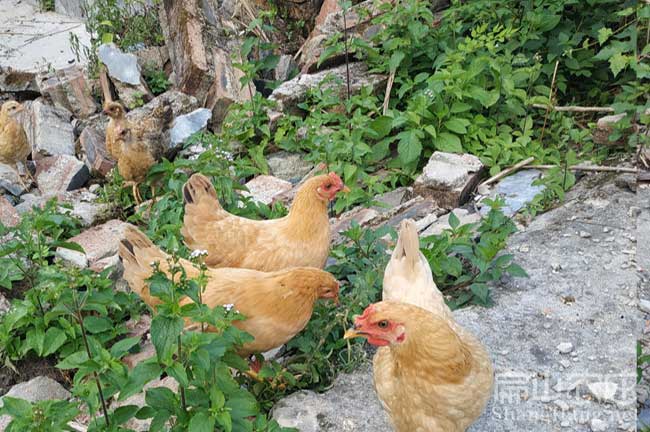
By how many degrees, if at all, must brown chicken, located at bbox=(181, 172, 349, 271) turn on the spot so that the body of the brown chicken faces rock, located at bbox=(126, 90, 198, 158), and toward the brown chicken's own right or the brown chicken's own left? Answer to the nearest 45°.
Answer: approximately 90° to the brown chicken's own left

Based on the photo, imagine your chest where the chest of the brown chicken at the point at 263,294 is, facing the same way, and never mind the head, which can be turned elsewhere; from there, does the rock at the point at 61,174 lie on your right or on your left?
on your left

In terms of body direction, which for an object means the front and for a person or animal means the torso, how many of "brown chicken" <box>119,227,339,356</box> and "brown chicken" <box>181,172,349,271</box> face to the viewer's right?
2

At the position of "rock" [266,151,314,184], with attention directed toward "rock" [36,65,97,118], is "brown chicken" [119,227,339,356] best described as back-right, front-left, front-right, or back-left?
back-left

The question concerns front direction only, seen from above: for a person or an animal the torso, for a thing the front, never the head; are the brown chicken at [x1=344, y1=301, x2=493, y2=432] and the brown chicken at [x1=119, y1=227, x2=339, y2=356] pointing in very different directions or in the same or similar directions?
very different directions

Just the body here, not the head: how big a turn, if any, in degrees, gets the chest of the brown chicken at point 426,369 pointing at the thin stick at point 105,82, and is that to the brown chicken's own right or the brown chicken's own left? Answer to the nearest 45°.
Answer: approximately 90° to the brown chicken's own right

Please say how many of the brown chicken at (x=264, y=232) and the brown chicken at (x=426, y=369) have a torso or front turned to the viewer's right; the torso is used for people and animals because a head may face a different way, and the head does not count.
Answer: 1

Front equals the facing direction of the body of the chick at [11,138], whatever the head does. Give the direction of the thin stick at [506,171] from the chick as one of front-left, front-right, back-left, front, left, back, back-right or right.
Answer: front

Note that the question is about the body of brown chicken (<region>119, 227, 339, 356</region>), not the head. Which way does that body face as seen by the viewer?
to the viewer's right

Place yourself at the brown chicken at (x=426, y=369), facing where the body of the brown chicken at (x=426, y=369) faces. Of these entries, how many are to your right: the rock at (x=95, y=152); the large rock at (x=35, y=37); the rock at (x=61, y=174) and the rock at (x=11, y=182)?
4

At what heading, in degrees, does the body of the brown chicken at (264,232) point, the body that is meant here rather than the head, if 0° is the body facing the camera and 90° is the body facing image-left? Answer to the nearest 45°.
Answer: approximately 270°

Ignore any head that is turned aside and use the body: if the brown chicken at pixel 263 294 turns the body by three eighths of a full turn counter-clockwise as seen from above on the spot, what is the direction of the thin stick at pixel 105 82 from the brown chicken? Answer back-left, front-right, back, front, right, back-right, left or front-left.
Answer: front-right

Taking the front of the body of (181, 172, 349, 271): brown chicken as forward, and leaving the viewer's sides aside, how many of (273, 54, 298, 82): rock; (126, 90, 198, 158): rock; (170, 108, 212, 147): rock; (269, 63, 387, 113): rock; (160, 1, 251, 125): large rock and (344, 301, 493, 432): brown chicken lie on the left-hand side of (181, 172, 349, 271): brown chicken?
5

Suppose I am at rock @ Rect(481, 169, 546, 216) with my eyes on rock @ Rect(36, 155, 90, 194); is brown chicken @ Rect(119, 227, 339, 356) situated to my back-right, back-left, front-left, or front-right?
front-left
